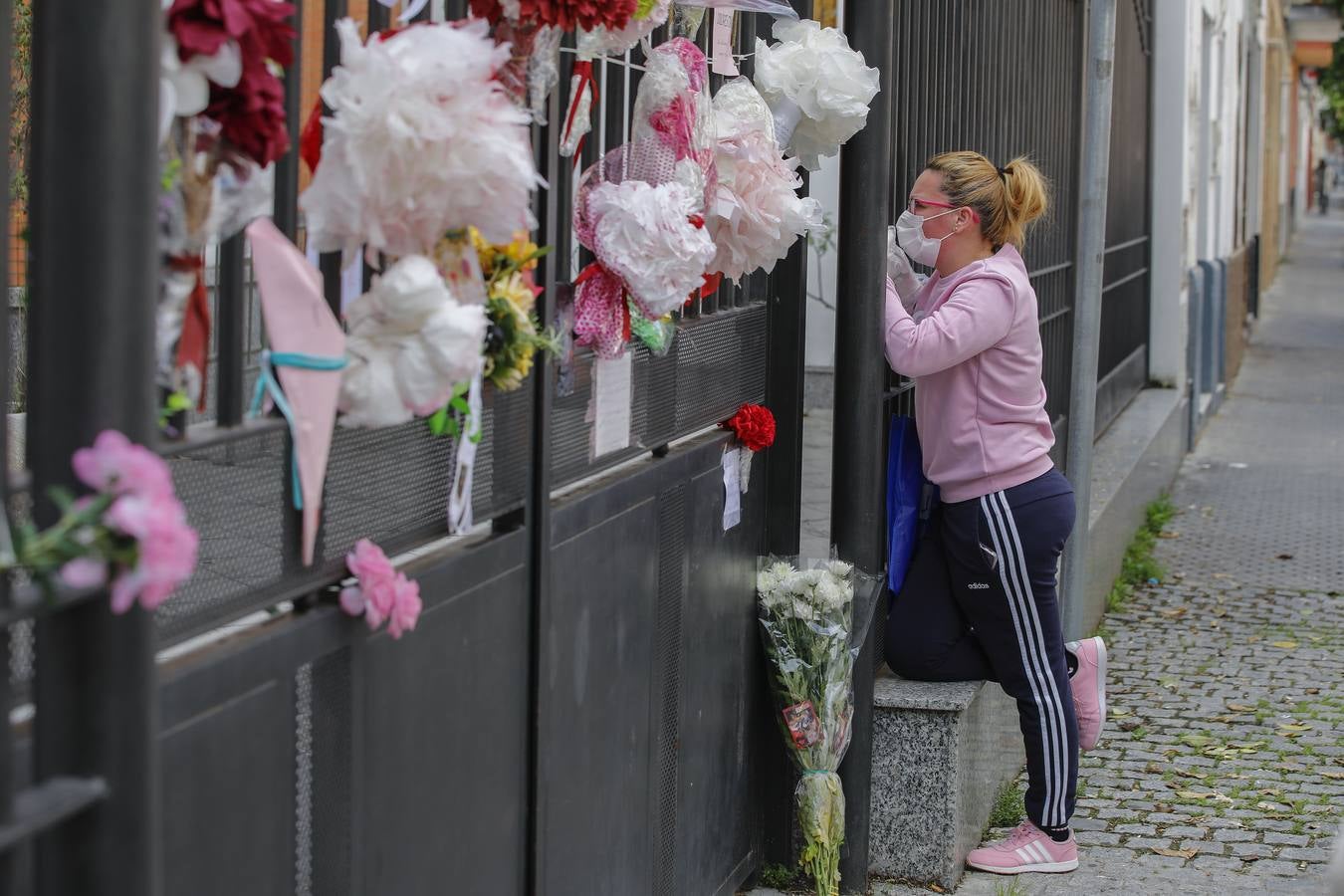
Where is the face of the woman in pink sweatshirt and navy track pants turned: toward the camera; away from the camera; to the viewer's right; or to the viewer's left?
to the viewer's left

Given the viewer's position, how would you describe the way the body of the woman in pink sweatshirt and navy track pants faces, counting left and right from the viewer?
facing to the left of the viewer

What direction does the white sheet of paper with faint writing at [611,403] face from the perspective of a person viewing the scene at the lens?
facing the viewer and to the right of the viewer

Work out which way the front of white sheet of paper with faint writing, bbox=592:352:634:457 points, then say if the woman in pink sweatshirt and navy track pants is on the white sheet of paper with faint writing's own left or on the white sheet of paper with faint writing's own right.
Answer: on the white sheet of paper with faint writing's own left

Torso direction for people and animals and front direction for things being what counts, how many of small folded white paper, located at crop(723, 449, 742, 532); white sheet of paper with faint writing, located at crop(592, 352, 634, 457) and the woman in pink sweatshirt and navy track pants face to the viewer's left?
1

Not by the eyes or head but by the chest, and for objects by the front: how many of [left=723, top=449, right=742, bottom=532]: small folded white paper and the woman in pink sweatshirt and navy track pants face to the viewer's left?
1

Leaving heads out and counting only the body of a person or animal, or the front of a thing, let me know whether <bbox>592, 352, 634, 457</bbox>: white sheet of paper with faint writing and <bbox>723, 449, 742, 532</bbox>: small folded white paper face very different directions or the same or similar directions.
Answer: same or similar directions

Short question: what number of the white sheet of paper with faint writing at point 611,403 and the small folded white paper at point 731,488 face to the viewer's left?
0
